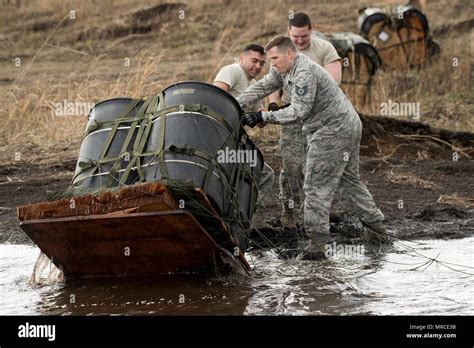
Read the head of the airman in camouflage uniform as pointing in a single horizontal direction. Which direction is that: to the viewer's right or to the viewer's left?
to the viewer's left

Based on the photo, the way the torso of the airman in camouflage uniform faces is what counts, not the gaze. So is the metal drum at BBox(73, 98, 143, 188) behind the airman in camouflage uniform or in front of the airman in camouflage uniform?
in front

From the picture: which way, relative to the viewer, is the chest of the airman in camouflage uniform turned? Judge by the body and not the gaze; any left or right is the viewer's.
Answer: facing to the left of the viewer

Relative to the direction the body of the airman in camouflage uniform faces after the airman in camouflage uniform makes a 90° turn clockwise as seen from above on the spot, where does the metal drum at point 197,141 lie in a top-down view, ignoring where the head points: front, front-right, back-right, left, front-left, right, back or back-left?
back-left
